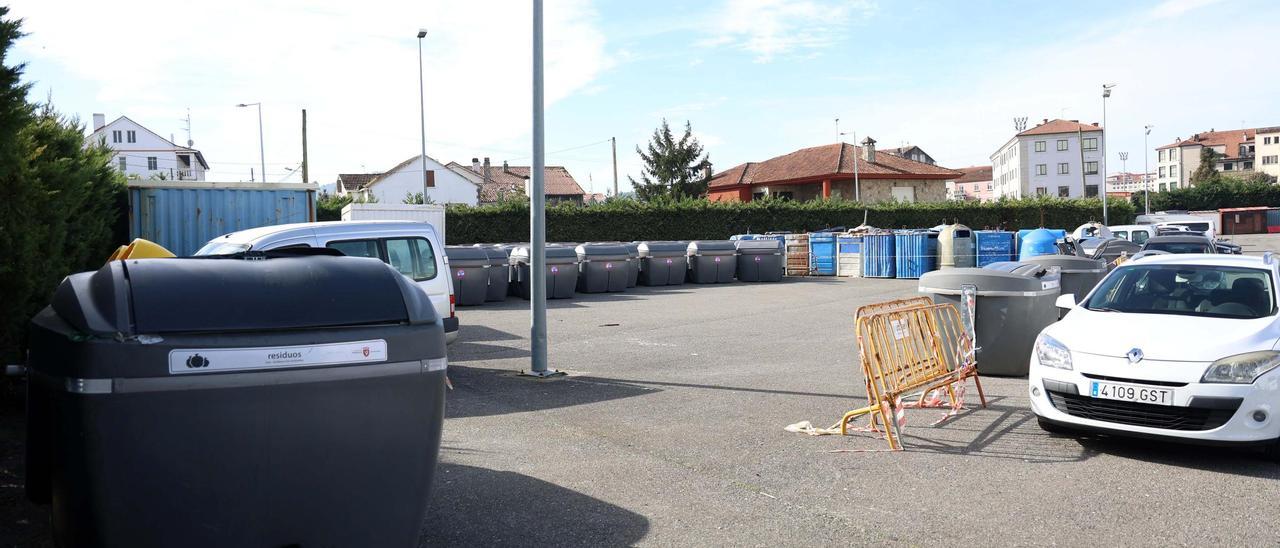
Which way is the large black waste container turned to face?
toward the camera

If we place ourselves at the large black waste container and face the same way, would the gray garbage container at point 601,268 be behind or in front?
behind

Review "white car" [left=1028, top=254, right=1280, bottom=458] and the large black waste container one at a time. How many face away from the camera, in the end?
0

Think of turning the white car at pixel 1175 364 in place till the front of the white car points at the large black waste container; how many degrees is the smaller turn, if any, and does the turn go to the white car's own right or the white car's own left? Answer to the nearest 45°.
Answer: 0° — it already faces it

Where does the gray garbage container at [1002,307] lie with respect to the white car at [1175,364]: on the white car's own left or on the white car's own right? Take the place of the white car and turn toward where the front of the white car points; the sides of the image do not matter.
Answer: on the white car's own right

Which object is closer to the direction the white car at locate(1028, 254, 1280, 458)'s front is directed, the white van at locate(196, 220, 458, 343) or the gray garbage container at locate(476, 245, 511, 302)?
the white van

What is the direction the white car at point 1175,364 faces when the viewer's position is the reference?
facing the viewer and to the left of the viewer

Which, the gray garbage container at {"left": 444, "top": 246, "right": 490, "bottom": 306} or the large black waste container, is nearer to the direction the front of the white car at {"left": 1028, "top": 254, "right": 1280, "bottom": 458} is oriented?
the large black waste container

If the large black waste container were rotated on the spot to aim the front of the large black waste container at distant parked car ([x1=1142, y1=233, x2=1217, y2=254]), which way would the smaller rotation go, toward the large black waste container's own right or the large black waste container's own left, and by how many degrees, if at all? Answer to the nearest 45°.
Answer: approximately 135° to the large black waste container's own left

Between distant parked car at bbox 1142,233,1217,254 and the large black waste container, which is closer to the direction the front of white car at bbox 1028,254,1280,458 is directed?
the large black waste container

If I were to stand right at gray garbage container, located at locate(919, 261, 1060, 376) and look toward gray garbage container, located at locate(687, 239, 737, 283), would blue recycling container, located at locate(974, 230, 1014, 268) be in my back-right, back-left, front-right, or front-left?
front-right
